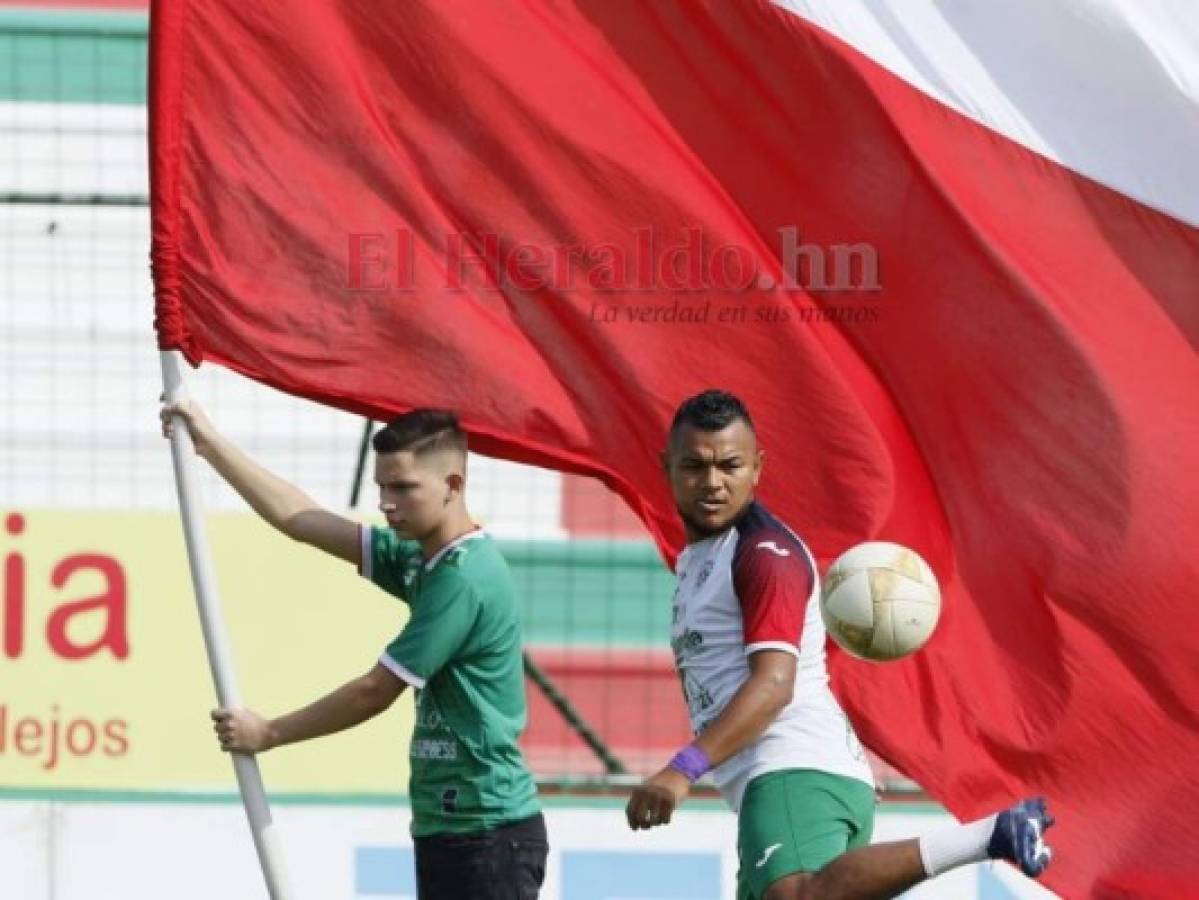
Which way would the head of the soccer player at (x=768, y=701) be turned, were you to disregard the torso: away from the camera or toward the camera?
toward the camera

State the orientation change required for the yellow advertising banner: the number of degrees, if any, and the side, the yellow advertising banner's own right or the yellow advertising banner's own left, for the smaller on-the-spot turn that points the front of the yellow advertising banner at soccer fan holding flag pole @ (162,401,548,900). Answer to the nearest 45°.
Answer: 0° — it already faces them

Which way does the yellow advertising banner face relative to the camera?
toward the camera
